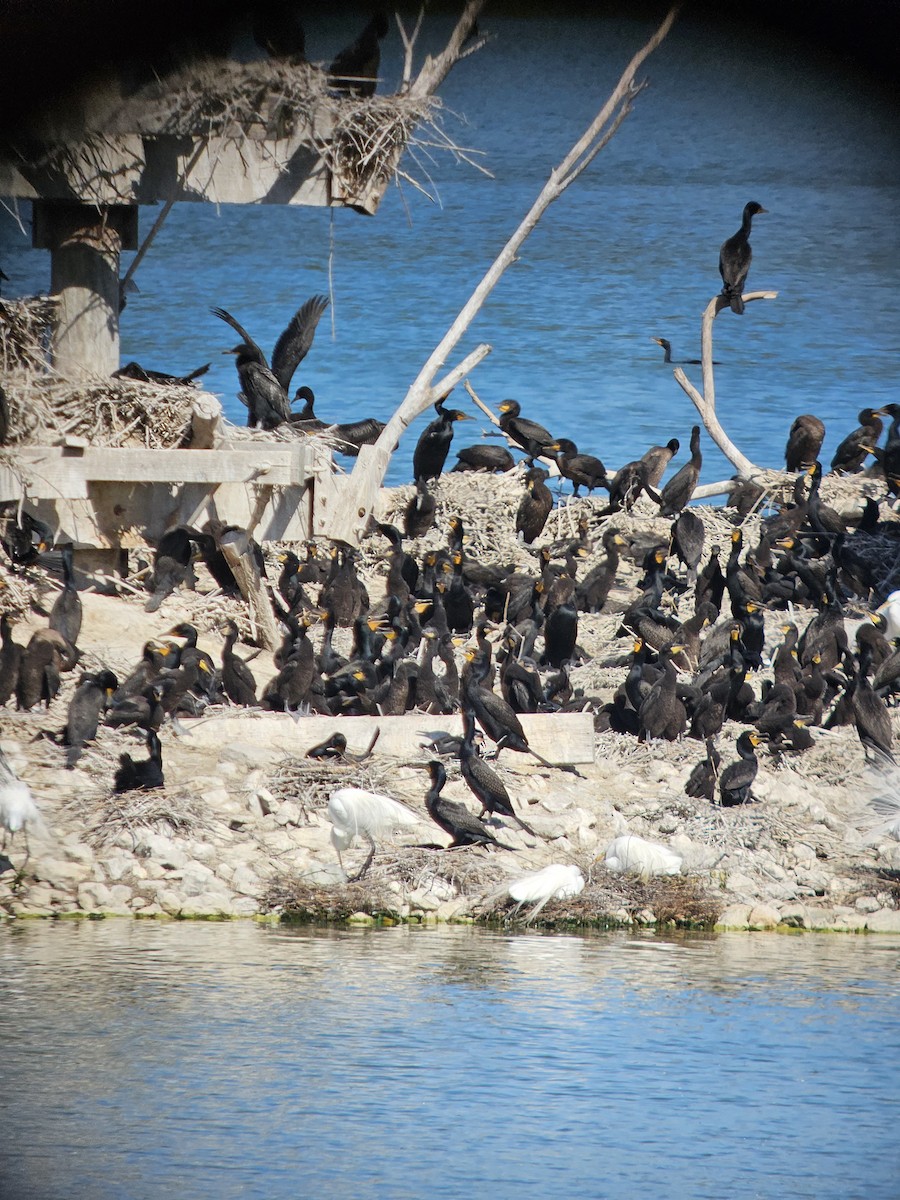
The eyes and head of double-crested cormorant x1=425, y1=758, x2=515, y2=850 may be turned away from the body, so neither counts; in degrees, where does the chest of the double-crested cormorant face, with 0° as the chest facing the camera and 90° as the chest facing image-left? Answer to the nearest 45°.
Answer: approximately 90°

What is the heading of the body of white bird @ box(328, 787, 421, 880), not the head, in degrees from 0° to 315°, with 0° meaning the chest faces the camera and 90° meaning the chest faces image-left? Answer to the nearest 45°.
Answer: approximately 90°

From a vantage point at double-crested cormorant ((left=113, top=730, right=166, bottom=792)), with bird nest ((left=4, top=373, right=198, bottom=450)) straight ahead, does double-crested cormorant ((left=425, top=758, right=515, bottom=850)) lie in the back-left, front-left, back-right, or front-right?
back-right

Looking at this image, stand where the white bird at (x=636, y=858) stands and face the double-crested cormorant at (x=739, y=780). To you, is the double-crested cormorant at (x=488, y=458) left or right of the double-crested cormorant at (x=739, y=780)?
left

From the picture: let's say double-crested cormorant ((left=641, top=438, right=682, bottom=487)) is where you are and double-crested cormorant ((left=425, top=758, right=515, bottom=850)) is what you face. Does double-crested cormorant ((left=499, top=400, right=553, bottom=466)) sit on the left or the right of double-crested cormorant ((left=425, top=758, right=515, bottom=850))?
right

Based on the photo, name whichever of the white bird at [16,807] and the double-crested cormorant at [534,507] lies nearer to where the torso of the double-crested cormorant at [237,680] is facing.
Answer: the white bird

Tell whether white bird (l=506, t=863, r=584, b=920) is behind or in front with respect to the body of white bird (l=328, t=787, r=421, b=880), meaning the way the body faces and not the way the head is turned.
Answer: behind

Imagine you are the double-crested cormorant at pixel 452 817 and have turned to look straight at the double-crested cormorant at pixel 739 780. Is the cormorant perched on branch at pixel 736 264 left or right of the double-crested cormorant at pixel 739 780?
left

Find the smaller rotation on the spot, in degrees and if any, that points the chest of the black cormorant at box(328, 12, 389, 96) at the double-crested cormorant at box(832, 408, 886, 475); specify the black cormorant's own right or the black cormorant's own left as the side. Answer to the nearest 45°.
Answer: approximately 45° to the black cormorant's own left

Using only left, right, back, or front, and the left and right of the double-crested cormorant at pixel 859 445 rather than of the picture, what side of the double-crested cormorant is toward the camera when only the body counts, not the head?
right
